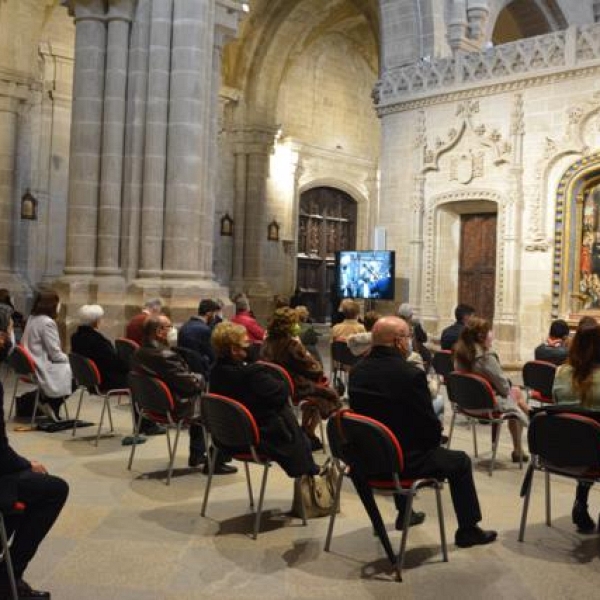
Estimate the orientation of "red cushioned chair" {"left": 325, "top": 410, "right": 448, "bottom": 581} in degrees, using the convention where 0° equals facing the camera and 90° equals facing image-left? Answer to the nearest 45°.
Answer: approximately 225°

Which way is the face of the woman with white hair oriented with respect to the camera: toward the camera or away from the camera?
away from the camera

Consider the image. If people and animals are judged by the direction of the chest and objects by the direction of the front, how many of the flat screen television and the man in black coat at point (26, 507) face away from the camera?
0

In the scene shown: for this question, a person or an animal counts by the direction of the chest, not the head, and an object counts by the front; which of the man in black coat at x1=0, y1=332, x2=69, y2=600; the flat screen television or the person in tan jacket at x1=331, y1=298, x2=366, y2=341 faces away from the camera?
the person in tan jacket

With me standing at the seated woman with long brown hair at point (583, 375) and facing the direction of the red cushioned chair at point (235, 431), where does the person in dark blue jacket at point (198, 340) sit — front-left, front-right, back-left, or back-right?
front-right

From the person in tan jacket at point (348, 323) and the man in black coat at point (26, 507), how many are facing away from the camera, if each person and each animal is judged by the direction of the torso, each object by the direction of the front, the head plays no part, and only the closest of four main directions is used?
1

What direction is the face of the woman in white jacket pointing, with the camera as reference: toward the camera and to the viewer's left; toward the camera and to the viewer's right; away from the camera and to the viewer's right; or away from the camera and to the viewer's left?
away from the camera and to the viewer's right

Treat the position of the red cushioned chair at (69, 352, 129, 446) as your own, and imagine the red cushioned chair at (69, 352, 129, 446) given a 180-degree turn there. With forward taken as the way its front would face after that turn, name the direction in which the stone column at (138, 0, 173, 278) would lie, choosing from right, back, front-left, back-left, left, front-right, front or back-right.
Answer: back-right

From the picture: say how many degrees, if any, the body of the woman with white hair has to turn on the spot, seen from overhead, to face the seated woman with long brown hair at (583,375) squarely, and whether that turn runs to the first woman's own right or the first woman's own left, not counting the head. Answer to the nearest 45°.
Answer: approximately 90° to the first woman's own right

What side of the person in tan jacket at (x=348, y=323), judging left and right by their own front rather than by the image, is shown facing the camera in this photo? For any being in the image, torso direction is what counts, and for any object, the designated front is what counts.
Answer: back

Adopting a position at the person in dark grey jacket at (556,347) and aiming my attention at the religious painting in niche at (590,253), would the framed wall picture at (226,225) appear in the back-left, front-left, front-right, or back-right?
front-left

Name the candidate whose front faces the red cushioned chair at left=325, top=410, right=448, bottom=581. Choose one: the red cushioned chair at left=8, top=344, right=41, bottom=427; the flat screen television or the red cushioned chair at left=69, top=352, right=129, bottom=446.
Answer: the flat screen television
